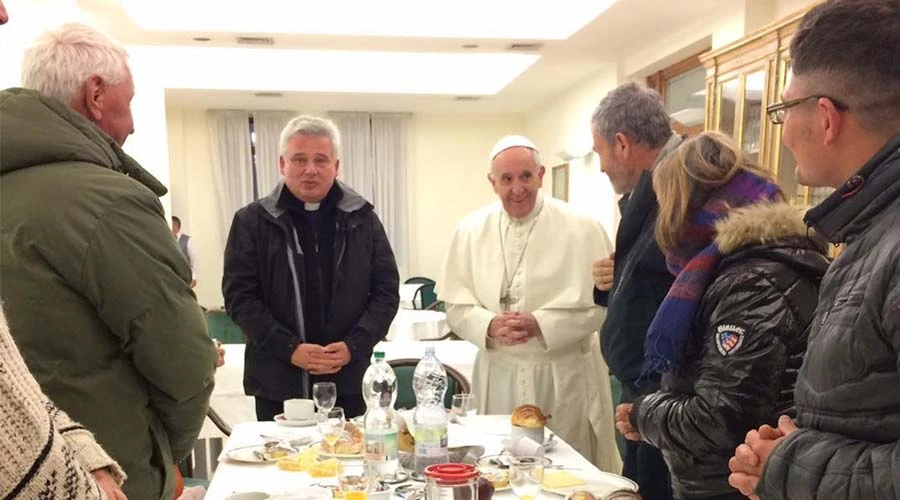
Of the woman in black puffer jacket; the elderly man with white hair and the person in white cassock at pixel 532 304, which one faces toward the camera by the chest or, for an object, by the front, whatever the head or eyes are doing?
the person in white cassock

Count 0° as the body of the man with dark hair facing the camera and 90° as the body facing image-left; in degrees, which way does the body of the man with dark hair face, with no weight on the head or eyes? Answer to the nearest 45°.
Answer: approximately 90°

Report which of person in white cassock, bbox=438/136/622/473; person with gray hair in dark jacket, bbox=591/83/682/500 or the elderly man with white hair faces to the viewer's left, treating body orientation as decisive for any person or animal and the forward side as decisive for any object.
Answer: the person with gray hair in dark jacket

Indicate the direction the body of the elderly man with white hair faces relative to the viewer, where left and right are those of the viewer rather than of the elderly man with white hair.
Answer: facing away from the viewer and to the right of the viewer

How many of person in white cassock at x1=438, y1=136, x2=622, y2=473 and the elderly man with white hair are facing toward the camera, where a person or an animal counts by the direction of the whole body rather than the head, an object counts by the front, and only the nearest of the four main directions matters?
1

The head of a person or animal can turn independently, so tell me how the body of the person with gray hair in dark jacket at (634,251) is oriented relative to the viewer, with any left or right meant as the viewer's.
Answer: facing to the left of the viewer

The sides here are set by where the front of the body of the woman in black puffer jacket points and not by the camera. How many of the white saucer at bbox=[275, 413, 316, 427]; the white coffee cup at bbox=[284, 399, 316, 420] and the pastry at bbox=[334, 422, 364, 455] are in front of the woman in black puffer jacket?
3

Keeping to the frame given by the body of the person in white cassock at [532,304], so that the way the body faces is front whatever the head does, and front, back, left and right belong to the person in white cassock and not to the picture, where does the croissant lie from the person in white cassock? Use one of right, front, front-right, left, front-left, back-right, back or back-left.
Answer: front

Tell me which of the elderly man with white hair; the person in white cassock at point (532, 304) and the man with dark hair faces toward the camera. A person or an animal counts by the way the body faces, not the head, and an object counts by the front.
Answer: the person in white cassock

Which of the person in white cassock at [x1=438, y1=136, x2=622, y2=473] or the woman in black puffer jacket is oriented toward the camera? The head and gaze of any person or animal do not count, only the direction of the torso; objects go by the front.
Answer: the person in white cassock

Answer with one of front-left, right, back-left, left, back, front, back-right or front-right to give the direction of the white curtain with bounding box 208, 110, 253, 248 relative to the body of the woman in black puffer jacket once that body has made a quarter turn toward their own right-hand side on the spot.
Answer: front-left

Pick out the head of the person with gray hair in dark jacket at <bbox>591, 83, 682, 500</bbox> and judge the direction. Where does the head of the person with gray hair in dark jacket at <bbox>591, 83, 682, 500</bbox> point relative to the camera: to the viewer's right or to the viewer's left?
to the viewer's left

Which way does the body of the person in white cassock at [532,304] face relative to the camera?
toward the camera

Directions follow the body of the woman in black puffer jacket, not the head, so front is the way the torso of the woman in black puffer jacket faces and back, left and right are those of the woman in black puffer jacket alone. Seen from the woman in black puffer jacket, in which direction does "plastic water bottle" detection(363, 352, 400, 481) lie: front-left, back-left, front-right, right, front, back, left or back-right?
front

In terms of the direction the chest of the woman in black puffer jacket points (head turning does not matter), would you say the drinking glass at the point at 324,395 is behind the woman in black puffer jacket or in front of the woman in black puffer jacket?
in front

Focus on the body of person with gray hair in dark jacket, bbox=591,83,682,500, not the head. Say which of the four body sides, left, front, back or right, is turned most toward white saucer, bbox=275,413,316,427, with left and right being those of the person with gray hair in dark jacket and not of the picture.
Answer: front
